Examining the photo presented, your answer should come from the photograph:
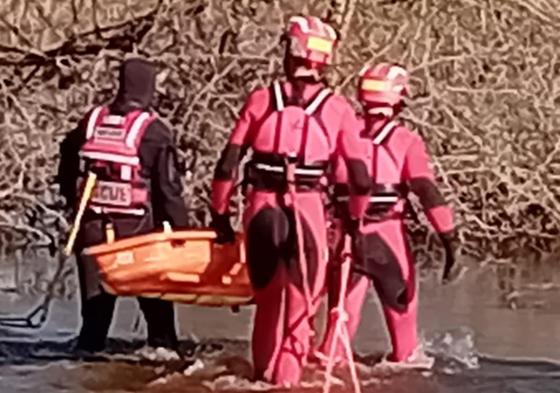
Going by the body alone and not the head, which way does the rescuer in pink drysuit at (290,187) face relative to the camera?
away from the camera

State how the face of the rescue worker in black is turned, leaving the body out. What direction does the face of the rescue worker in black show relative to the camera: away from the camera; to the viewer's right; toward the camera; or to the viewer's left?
away from the camera
